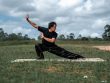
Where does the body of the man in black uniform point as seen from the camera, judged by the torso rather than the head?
toward the camera
